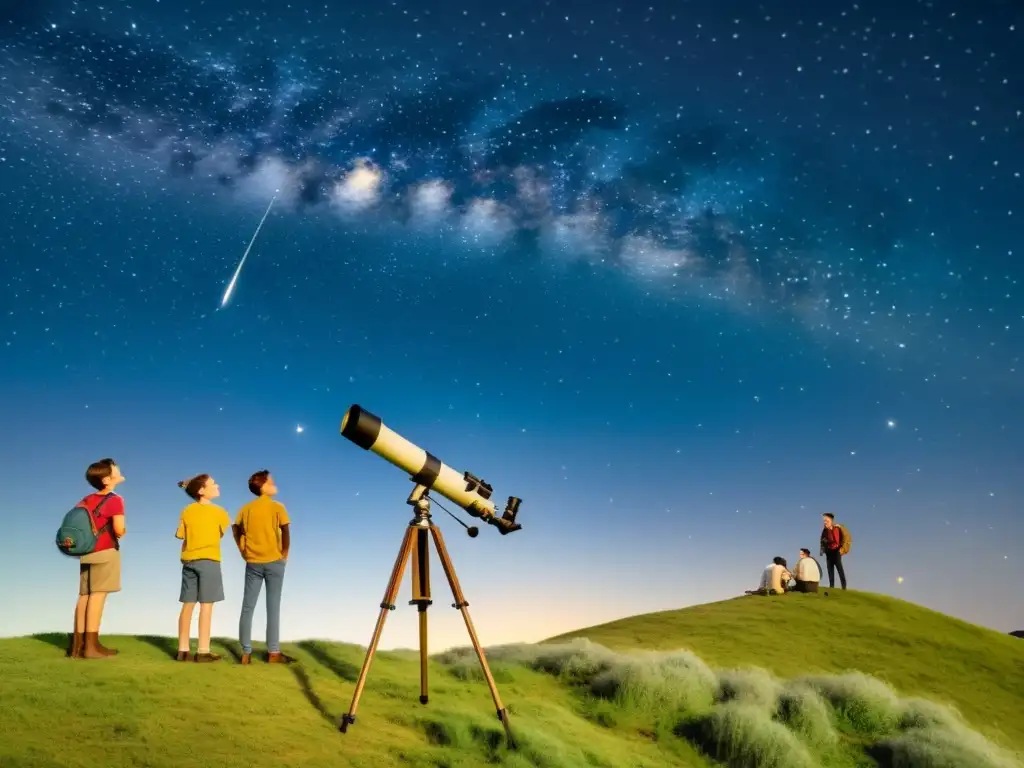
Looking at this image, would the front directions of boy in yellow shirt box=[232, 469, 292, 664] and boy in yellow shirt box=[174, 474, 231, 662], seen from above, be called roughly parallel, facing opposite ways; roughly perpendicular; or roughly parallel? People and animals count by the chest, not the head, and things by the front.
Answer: roughly parallel

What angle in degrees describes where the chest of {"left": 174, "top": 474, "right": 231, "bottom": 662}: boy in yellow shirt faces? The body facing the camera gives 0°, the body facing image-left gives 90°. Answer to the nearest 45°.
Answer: approximately 225°

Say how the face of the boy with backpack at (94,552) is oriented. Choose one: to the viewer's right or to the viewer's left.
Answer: to the viewer's right

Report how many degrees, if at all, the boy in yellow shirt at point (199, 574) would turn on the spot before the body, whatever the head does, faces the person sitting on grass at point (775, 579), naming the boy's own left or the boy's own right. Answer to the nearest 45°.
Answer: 0° — they already face them

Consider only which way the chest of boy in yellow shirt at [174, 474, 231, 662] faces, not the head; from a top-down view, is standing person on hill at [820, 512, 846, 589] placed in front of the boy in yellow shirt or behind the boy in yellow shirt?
in front

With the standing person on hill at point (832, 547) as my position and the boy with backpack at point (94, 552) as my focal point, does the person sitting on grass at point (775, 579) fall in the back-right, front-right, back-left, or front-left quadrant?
front-right

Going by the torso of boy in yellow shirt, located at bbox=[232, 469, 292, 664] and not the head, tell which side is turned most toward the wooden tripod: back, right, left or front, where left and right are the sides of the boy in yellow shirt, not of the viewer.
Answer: right

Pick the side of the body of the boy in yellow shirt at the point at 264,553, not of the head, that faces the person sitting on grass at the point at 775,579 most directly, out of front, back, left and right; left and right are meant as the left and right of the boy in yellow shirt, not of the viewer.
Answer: front

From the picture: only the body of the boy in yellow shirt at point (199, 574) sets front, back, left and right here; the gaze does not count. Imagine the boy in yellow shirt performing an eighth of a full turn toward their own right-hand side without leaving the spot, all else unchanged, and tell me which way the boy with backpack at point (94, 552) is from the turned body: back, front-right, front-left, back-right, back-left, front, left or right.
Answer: back

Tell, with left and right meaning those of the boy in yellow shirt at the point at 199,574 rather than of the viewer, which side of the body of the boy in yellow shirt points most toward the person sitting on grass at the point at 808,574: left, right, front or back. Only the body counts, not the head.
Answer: front

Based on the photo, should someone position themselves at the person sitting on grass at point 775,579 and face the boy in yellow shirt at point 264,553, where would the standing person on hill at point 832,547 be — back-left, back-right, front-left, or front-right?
back-left

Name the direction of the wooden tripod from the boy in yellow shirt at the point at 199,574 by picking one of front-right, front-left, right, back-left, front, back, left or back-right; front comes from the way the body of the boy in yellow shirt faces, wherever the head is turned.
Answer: right
